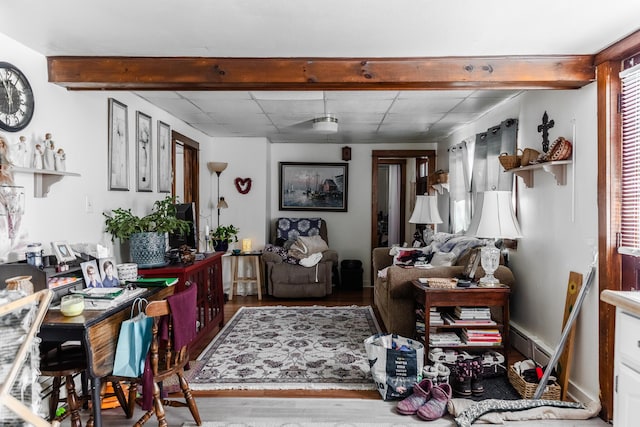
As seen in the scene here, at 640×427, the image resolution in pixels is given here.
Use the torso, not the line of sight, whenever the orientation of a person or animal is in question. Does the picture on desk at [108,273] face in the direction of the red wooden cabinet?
no

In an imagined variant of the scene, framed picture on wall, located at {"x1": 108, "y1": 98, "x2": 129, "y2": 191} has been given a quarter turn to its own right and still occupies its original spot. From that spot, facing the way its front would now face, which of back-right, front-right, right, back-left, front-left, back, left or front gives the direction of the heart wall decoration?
back

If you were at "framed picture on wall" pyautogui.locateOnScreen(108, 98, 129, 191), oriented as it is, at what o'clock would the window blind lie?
The window blind is roughly at 12 o'clock from the framed picture on wall.

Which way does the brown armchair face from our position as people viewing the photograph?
facing the viewer

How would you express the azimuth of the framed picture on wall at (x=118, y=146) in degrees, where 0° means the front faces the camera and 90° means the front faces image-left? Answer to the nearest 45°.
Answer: approximately 315°

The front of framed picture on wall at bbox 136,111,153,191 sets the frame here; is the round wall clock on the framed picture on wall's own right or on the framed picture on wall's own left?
on the framed picture on wall's own right

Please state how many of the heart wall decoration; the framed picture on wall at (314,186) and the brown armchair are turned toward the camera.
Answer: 3

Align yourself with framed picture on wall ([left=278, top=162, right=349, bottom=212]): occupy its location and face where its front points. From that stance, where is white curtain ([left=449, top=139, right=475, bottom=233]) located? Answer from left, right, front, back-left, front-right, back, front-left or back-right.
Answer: front-left

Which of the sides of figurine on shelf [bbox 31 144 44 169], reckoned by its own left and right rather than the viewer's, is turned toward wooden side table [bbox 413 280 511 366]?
front

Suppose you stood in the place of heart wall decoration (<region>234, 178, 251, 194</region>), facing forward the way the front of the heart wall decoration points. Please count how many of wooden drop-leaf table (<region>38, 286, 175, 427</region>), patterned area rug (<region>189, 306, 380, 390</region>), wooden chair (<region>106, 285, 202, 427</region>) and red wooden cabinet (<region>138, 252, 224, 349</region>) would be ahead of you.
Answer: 4

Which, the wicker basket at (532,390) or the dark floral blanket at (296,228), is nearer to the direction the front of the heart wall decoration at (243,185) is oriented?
the wicker basket

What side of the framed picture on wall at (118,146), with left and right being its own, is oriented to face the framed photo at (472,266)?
front

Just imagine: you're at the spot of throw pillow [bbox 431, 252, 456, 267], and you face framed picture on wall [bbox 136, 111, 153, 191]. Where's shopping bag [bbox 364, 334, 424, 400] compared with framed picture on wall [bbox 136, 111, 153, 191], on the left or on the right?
left

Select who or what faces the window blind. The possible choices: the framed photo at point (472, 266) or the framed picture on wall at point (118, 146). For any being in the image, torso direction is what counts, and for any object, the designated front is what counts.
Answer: the framed picture on wall
